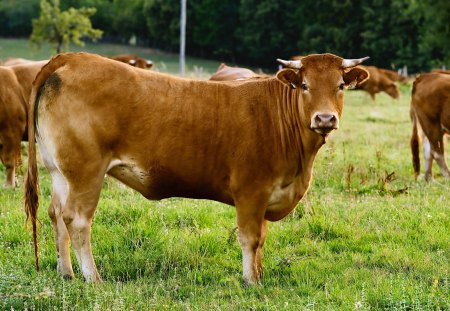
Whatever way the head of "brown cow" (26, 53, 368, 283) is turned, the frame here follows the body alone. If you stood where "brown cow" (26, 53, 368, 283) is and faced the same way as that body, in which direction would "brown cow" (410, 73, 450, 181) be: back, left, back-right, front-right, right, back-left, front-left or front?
front-left

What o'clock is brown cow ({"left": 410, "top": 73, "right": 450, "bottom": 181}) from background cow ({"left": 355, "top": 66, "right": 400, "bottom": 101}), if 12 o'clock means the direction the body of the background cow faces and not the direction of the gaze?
The brown cow is roughly at 3 o'clock from the background cow.

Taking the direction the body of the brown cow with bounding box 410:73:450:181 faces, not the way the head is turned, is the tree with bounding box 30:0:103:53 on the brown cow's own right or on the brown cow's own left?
on the brown cow's own left

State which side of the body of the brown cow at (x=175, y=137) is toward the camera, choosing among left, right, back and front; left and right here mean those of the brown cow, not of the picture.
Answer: right

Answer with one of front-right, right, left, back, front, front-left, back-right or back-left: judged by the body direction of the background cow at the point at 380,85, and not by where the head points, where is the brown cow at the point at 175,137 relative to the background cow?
right

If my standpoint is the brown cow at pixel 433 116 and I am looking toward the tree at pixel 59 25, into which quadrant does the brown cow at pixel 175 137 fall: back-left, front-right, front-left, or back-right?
back-left

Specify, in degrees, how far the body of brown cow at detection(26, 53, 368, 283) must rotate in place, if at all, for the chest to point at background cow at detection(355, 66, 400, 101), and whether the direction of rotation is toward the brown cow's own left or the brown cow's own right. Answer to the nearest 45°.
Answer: approximately 90° to the brown cow's own left

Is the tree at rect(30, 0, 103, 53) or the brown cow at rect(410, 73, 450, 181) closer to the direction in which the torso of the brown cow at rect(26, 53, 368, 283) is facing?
the brown cow
